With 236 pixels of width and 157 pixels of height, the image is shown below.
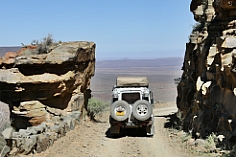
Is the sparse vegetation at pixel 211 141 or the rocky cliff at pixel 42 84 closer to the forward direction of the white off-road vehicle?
the rocky cliff

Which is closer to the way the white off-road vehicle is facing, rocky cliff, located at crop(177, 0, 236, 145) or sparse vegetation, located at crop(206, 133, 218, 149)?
the rocky cliff

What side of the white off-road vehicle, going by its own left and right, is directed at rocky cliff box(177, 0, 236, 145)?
right

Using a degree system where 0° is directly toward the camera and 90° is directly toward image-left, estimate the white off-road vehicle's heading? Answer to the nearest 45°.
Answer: approximately 180°

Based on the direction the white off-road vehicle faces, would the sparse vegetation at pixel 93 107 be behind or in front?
in front

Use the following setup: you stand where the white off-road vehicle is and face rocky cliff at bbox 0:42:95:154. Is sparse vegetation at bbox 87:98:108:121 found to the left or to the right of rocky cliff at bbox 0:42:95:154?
right

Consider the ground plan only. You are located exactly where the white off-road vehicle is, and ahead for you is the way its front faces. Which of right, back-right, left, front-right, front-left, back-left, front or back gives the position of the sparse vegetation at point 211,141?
back-right

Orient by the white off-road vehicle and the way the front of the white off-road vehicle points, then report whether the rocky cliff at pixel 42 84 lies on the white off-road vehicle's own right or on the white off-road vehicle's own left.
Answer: on the white off-road vehicle's own left
